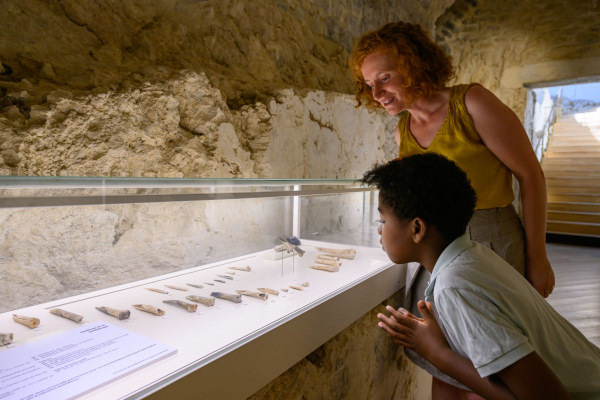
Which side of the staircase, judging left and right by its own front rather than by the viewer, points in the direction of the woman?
front

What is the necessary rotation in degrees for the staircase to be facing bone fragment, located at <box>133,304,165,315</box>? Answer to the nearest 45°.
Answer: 0° — it already faces it

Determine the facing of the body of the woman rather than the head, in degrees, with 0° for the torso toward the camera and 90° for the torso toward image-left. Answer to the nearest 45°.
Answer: approximately 45°

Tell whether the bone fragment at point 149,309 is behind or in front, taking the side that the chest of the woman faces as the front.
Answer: in front

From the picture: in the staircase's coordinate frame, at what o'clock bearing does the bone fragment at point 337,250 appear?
The bone fragment is roughly at 12 o'clock from the staircase.

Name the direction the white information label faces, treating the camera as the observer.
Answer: facing the viewer and to the right of the viewer

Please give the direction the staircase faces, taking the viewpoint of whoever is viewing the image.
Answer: facing the viewer

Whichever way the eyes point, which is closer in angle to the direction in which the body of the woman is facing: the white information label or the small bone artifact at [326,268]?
the white information label

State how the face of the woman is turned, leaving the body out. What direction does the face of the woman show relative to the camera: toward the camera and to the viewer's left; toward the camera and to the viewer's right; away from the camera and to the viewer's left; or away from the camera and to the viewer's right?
toward the camera and to the viewer's left

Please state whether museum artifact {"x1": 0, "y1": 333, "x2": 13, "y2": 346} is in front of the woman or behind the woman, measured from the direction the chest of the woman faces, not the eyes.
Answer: in front

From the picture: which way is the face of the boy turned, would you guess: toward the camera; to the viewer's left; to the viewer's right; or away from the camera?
to the viewer's left

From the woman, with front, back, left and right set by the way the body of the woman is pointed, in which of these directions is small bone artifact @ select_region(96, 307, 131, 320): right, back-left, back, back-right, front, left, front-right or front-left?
front

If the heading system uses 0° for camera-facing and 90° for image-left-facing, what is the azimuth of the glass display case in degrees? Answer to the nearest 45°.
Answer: approximately 315°

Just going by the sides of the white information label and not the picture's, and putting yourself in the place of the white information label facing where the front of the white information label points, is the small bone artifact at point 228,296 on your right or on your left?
on your left

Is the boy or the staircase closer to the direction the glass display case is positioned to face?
the boy
